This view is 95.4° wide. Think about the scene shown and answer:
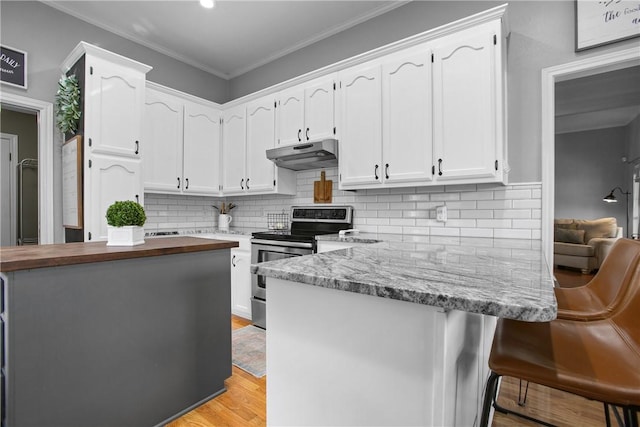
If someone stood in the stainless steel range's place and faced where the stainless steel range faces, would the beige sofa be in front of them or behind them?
behind

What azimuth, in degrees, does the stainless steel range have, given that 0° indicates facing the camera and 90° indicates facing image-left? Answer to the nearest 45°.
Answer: approximately 45°
